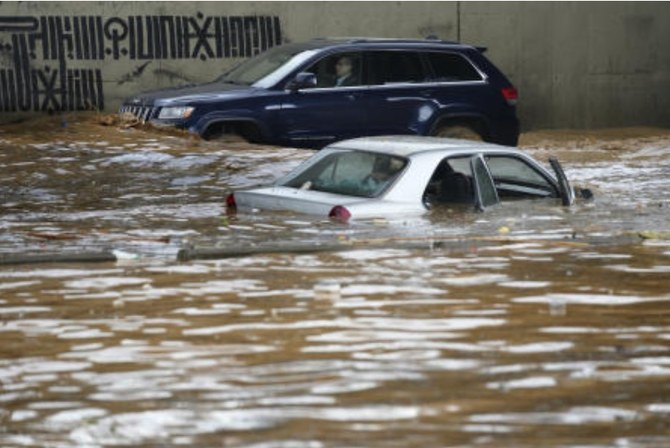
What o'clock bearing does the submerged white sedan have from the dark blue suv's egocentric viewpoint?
The submerged white sedan is roughly at 9 o'clock from the dark blue suv.

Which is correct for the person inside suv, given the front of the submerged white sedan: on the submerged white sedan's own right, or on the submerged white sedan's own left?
on the submerged white sedan's own left

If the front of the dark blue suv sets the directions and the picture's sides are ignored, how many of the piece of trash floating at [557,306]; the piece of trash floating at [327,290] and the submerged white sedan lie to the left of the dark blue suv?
3

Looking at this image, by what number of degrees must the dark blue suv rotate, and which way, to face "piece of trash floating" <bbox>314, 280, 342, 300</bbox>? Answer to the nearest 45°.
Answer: approximately 90° to its left

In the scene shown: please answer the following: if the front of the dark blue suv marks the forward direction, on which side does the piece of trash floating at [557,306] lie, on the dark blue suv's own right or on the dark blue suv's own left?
on the dark blue suv's own left

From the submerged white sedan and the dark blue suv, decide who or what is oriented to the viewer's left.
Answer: the dark blue suv

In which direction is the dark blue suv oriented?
to the viewer's left

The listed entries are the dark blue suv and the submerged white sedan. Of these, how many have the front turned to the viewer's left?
1

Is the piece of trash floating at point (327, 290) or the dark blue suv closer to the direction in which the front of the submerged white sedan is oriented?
the dark blue suv

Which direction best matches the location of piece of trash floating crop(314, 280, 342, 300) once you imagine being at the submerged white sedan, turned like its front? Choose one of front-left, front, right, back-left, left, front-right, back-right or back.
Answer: back-right

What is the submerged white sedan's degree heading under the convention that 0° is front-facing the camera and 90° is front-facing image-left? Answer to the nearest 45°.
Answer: approximately 225°
